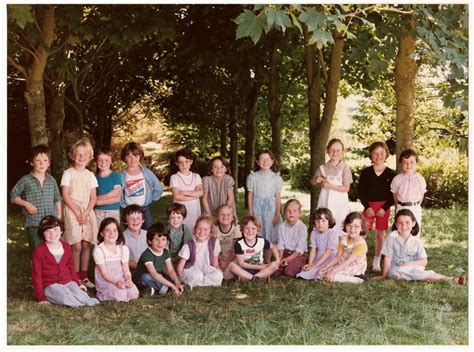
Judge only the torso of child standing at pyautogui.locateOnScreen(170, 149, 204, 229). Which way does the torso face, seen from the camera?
toward the camera

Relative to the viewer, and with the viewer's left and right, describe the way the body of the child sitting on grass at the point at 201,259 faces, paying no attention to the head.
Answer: facing the viewer

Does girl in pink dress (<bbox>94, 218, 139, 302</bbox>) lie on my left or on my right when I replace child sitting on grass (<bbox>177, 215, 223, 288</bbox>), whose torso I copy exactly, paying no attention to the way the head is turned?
on my right

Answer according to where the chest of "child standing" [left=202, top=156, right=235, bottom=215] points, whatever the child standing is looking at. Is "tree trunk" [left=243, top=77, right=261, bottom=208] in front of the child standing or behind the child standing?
behind

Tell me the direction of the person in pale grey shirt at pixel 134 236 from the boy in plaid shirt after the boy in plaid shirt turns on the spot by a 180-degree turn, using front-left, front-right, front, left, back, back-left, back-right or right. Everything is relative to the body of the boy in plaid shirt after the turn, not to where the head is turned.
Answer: right

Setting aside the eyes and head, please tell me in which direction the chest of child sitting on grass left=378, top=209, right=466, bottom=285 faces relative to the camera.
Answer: toward the camera

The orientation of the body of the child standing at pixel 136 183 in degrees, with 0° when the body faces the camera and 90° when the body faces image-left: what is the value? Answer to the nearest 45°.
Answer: approximately 0°

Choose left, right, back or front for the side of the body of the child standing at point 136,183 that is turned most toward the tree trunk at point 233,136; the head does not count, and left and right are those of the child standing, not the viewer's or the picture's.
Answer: back

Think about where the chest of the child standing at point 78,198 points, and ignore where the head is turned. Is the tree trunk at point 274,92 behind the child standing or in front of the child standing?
behind
